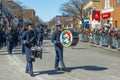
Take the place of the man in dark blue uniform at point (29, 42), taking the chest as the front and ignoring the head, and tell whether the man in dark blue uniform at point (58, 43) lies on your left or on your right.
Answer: on your left

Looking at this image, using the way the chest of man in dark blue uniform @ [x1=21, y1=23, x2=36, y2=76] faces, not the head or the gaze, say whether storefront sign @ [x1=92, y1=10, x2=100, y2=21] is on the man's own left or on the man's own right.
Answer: on the man's own left

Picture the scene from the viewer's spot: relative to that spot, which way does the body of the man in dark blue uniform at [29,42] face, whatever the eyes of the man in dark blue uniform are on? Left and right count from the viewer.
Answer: facing the viewer and to the right of the viewer

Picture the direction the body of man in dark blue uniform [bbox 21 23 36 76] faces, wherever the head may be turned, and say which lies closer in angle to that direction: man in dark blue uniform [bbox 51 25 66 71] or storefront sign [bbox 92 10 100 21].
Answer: the man in dark blue uniform

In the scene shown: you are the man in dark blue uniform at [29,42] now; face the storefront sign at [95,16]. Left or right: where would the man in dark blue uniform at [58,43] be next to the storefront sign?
right
